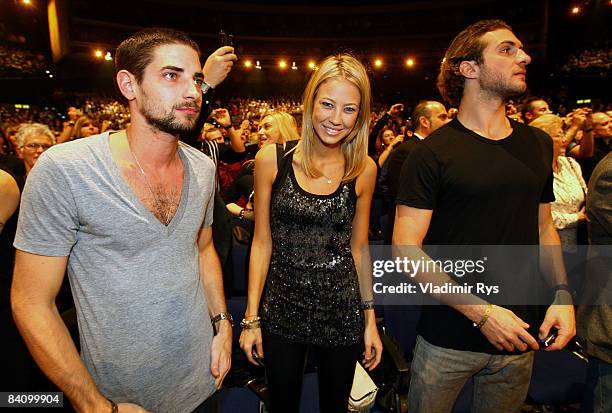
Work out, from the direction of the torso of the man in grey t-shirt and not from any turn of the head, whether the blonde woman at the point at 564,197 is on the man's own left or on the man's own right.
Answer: on the man's own left

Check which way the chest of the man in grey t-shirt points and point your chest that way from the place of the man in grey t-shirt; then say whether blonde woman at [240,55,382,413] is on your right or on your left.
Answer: on your left

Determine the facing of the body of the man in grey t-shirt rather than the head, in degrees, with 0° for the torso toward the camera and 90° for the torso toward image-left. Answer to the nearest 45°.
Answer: approximately 315°

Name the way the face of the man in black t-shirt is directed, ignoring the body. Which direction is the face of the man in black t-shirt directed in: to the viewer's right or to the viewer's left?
to the viewer's right

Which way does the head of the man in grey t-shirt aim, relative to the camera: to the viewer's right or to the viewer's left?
to the viewer's right

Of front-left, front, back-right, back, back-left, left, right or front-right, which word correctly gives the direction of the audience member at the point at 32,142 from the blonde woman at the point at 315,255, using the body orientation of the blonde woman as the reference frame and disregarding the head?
back-right

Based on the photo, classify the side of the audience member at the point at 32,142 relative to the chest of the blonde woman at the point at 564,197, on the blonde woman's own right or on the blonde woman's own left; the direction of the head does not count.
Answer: on the blonde woman's own right

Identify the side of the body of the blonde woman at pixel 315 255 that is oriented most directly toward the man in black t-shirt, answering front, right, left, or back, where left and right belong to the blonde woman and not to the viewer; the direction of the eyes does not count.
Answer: left

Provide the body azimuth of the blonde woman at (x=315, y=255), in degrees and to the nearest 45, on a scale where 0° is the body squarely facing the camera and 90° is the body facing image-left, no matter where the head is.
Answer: approximately 0°
